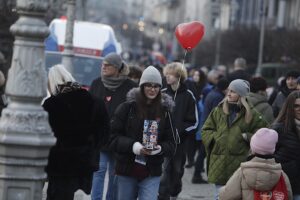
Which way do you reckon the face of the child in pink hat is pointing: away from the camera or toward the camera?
away from the camera

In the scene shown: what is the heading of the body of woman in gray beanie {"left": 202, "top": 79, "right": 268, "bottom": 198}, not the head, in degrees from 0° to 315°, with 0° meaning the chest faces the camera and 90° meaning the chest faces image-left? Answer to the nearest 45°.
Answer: approximately 45°

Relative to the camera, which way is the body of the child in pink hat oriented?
away from the camera

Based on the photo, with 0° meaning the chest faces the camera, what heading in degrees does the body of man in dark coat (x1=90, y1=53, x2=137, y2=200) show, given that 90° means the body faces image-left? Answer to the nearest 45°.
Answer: approximately 45°
